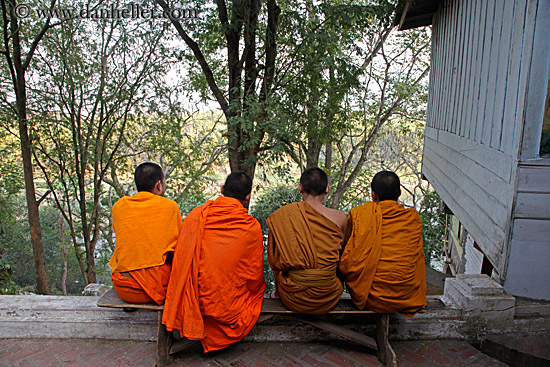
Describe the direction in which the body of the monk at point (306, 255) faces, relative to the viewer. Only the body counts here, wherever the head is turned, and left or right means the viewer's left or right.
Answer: facing away from the viewer

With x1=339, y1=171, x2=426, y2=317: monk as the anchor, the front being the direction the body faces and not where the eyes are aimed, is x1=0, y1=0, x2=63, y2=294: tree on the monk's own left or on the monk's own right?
on the monk's own left

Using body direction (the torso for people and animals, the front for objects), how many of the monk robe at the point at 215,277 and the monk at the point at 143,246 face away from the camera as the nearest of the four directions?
2

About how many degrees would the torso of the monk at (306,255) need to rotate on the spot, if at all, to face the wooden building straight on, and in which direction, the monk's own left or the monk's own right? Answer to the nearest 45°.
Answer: approximately 45° to the monk's own right

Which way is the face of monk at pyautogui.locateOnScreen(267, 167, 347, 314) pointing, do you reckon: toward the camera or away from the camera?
away from the camera

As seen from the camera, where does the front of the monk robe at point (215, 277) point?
away from the camera

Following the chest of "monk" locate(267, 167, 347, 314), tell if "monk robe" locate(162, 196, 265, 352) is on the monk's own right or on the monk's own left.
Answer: on the monk's own left

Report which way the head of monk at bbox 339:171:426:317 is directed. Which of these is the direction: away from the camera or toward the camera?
away from the camera

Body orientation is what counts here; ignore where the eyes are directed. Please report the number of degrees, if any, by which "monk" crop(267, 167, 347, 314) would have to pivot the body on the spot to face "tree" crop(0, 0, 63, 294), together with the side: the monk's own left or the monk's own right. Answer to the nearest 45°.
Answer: approximately 45° to the monk's own left

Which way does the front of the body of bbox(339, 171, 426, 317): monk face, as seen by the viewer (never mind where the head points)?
away from the camera
